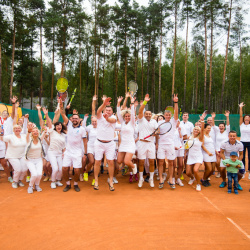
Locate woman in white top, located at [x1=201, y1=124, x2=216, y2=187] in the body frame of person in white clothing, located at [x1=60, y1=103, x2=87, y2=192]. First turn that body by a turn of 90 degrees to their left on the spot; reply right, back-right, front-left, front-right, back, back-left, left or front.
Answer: front

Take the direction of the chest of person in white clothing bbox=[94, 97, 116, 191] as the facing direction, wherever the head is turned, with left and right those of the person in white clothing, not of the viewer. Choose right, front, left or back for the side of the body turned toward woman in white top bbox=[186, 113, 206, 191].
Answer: left

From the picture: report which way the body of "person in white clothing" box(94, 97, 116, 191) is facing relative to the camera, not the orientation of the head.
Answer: toward the camera

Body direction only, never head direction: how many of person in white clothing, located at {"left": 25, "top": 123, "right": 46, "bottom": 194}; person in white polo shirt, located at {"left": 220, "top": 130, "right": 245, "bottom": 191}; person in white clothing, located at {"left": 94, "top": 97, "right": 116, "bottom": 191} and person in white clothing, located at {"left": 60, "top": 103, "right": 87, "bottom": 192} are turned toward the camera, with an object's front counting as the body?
4

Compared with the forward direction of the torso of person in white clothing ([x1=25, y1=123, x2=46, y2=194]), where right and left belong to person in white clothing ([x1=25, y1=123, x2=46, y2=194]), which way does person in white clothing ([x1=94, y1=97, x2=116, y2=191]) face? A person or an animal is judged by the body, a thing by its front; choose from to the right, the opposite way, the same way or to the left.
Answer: the same way

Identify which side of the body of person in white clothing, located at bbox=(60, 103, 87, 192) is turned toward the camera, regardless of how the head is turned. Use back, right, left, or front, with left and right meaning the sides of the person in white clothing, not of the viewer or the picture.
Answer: front

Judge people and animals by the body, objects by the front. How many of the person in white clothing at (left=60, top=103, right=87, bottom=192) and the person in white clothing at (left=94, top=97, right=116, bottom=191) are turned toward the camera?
2

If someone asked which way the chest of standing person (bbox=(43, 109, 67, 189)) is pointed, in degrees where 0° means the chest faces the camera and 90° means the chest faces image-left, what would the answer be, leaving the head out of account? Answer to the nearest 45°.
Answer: approximately 0°

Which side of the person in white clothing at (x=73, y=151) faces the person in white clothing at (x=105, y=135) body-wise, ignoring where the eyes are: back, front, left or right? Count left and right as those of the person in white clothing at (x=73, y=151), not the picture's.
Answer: left

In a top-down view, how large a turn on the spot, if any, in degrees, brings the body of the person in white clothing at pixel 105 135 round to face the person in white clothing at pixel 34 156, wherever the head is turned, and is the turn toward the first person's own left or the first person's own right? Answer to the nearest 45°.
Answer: approximately 90° to the first person's own right

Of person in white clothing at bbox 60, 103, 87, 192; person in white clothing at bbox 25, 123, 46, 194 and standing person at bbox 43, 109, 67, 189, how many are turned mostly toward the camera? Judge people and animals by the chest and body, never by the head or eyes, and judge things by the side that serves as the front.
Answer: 3

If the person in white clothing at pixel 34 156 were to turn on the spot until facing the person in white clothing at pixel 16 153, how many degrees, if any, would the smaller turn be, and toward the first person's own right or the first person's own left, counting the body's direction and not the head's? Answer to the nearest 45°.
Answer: approximately 135° to the first person's own right

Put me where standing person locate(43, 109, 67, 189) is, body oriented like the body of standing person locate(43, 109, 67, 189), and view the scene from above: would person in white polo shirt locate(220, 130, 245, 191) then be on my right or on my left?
on my left

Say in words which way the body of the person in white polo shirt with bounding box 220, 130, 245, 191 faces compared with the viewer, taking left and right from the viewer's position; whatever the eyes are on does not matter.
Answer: facing the viewer

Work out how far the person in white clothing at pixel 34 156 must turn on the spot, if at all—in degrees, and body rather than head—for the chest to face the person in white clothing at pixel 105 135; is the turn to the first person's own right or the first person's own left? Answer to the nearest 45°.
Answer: approximately 45° to the first person's own left
